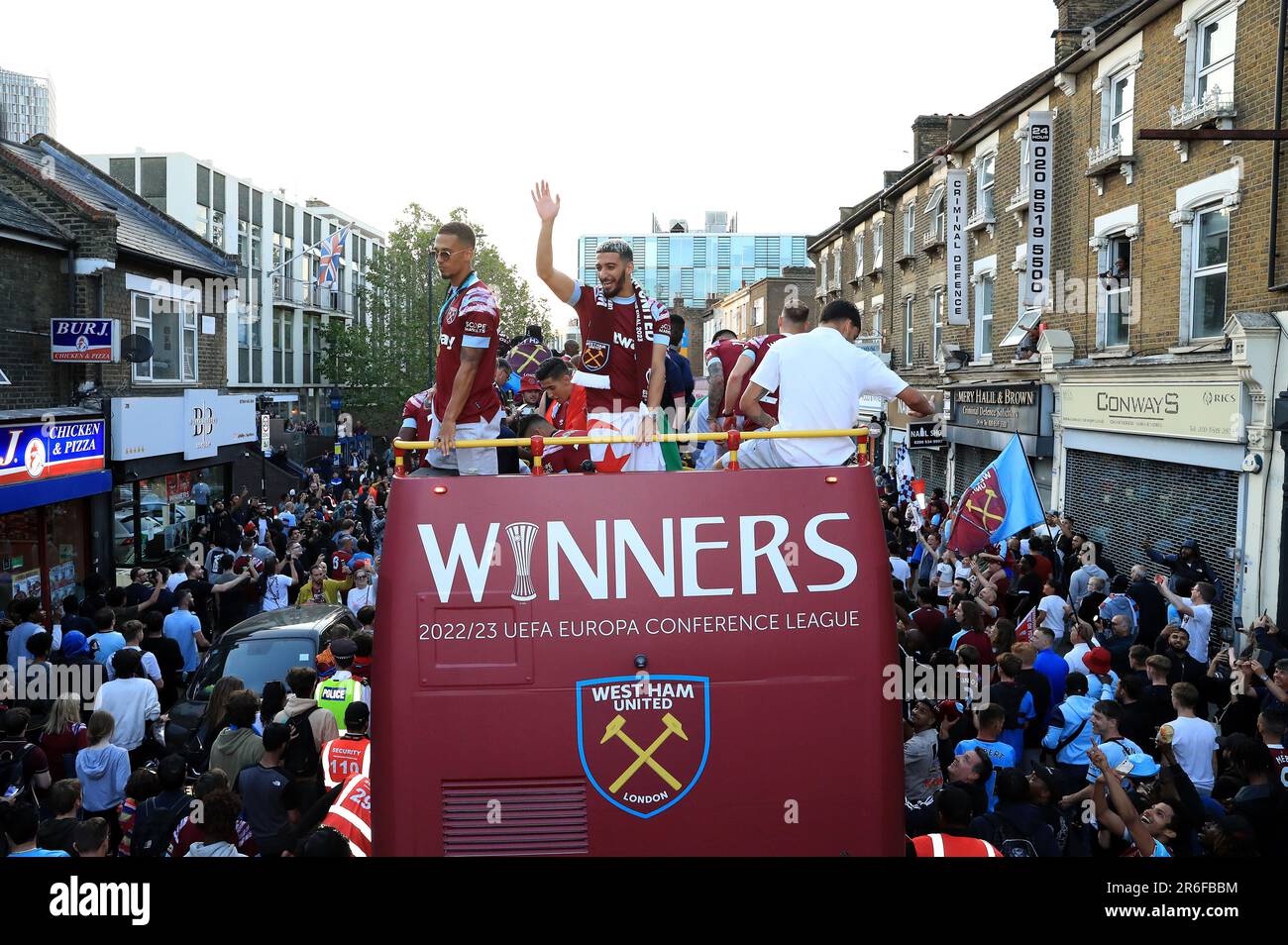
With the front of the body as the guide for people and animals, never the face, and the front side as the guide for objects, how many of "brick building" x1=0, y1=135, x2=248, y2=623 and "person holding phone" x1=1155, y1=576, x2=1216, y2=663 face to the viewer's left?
1

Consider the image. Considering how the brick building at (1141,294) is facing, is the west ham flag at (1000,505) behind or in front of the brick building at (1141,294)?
in front

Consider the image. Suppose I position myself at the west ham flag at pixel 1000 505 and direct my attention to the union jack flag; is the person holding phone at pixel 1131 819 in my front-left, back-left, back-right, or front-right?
back-left

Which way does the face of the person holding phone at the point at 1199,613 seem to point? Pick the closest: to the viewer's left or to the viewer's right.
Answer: to the viewer's left

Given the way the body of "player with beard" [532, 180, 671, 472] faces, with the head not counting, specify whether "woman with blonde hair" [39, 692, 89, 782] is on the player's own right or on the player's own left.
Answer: on the player's own right

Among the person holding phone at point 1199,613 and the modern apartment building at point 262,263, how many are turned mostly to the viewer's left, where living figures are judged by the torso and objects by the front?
1

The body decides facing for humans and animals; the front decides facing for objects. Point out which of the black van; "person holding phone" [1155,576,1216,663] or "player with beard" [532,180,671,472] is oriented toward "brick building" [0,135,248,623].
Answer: the person holding phone

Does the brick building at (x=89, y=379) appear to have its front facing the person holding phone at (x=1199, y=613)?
yes

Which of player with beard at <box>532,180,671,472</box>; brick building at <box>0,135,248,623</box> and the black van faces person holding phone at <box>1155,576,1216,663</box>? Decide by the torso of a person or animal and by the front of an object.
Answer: the brick building

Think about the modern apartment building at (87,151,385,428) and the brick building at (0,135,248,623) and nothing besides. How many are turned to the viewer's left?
0

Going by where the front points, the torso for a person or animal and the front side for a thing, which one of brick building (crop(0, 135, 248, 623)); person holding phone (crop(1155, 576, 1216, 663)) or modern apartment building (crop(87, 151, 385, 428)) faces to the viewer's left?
the person holding phone

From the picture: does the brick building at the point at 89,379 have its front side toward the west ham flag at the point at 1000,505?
yes

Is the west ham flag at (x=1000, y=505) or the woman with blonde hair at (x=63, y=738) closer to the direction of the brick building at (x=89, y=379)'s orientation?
the west ham flag

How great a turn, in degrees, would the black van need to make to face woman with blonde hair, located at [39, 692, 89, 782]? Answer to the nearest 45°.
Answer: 0° — it already faces them

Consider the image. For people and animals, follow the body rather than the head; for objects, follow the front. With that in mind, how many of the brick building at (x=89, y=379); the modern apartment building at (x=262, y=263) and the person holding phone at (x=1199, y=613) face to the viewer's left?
1

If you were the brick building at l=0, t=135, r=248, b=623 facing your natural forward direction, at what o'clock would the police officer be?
The police officer is roughly at 1 o'clock from the brick building.

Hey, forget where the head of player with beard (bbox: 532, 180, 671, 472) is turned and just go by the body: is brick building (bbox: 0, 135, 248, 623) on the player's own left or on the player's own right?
on the player's own right
